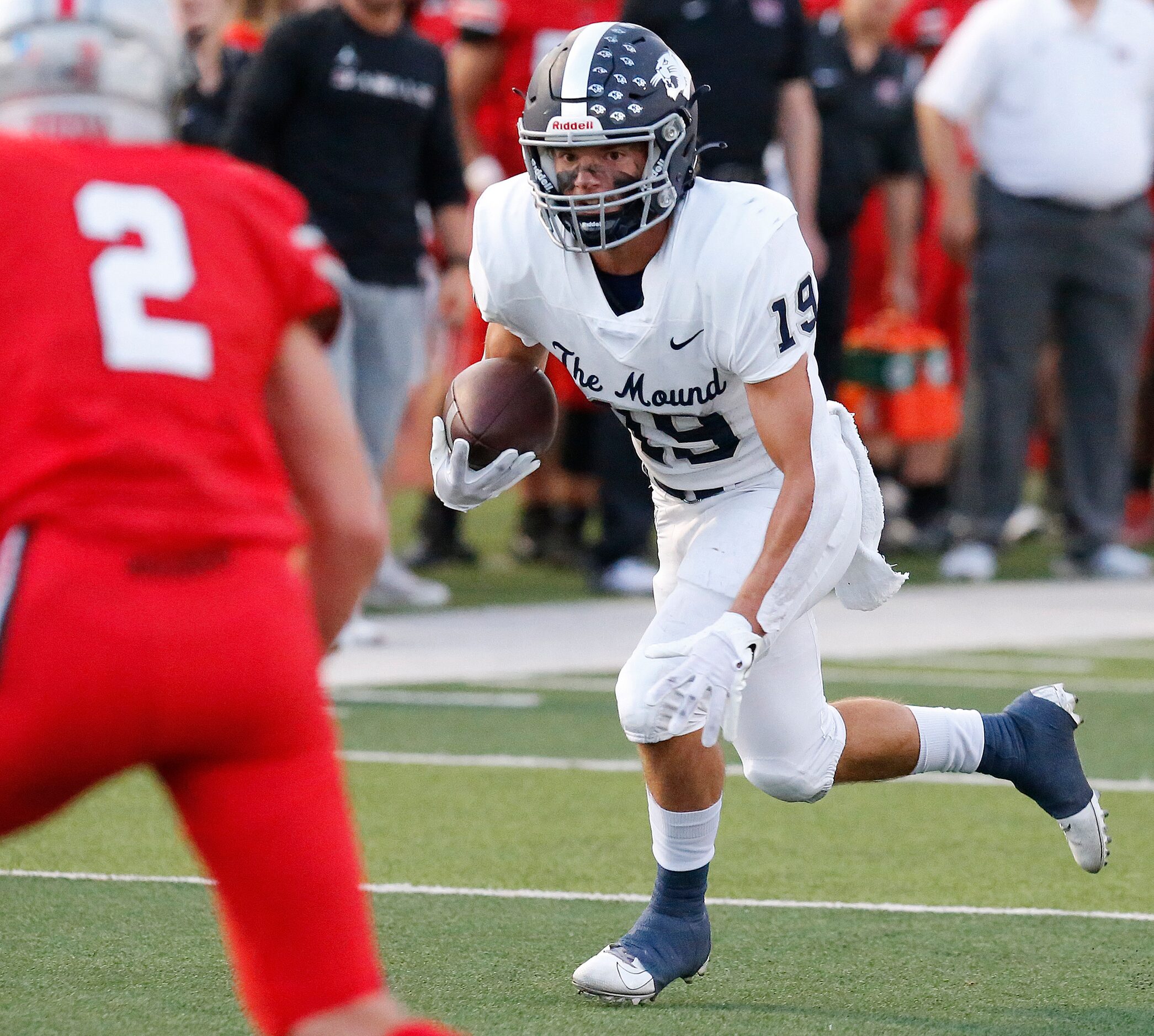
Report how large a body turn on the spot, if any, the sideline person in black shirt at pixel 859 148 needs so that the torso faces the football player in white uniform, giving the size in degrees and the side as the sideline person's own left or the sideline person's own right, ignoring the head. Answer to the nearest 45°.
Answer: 0° — they already face them

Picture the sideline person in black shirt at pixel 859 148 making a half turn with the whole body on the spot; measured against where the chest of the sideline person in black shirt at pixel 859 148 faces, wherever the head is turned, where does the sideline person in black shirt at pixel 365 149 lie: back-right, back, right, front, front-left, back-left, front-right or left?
back-left

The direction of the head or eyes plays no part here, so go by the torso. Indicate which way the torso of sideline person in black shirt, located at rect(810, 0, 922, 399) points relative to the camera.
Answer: toward the camera

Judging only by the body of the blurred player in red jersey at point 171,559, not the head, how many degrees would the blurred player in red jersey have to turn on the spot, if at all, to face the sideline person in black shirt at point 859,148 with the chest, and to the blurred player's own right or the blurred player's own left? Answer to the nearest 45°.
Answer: approximately 45° to the blurred player's own right

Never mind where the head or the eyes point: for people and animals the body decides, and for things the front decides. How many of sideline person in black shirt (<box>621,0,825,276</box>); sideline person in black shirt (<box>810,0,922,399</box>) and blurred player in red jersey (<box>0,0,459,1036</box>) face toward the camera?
2

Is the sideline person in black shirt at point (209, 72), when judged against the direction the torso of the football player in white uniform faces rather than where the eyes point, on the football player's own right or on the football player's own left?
on the football player's own right

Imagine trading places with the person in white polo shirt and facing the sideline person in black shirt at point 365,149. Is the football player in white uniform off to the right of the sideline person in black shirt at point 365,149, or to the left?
left

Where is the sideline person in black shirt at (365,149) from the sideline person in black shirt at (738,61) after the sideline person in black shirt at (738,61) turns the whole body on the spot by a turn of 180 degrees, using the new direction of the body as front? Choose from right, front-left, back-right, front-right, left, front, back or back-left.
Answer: back-left

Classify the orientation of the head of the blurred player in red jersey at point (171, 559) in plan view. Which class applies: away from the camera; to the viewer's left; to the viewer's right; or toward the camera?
away from the camera

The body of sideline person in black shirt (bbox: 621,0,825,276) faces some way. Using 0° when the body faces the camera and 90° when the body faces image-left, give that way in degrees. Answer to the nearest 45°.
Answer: approximately 0°

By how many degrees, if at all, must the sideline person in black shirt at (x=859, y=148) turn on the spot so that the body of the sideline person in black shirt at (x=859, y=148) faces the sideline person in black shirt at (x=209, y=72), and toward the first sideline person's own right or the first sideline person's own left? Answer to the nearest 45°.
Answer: approximately 45° to the first sideline person's own right

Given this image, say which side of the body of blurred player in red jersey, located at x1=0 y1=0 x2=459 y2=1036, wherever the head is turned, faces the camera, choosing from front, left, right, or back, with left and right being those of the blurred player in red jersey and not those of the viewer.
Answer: back

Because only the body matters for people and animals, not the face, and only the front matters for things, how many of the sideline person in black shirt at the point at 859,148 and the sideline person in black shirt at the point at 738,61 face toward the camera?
2

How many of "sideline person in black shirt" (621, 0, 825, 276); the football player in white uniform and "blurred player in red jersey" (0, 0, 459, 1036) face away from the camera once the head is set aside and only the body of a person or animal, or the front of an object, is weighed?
1

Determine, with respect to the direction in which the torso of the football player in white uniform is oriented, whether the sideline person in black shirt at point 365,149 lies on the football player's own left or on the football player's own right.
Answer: on the football player's own right

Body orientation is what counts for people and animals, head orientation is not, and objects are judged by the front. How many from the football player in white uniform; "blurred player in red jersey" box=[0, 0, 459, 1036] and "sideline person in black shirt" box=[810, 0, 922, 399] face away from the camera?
1

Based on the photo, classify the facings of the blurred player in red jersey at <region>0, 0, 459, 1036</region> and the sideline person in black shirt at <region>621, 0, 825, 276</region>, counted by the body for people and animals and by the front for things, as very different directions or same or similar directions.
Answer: very different directions

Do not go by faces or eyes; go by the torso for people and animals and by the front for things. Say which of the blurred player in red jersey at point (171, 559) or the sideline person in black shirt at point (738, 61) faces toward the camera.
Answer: the sideline person in black shirt

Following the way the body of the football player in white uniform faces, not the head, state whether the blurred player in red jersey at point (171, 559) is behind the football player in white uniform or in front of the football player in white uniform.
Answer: in front

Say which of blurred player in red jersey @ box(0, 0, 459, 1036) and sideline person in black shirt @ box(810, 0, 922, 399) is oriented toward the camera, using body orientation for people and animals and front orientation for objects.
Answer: the sideline person in black shirt

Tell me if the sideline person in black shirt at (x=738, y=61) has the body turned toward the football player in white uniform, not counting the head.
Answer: yes

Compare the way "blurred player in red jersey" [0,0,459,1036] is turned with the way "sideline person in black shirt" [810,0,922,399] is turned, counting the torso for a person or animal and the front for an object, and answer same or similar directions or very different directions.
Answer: very different directions

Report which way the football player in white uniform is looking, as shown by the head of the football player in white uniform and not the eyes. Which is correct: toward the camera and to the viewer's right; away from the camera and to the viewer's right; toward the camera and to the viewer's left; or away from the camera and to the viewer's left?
toward the camera and to the viewer's left
